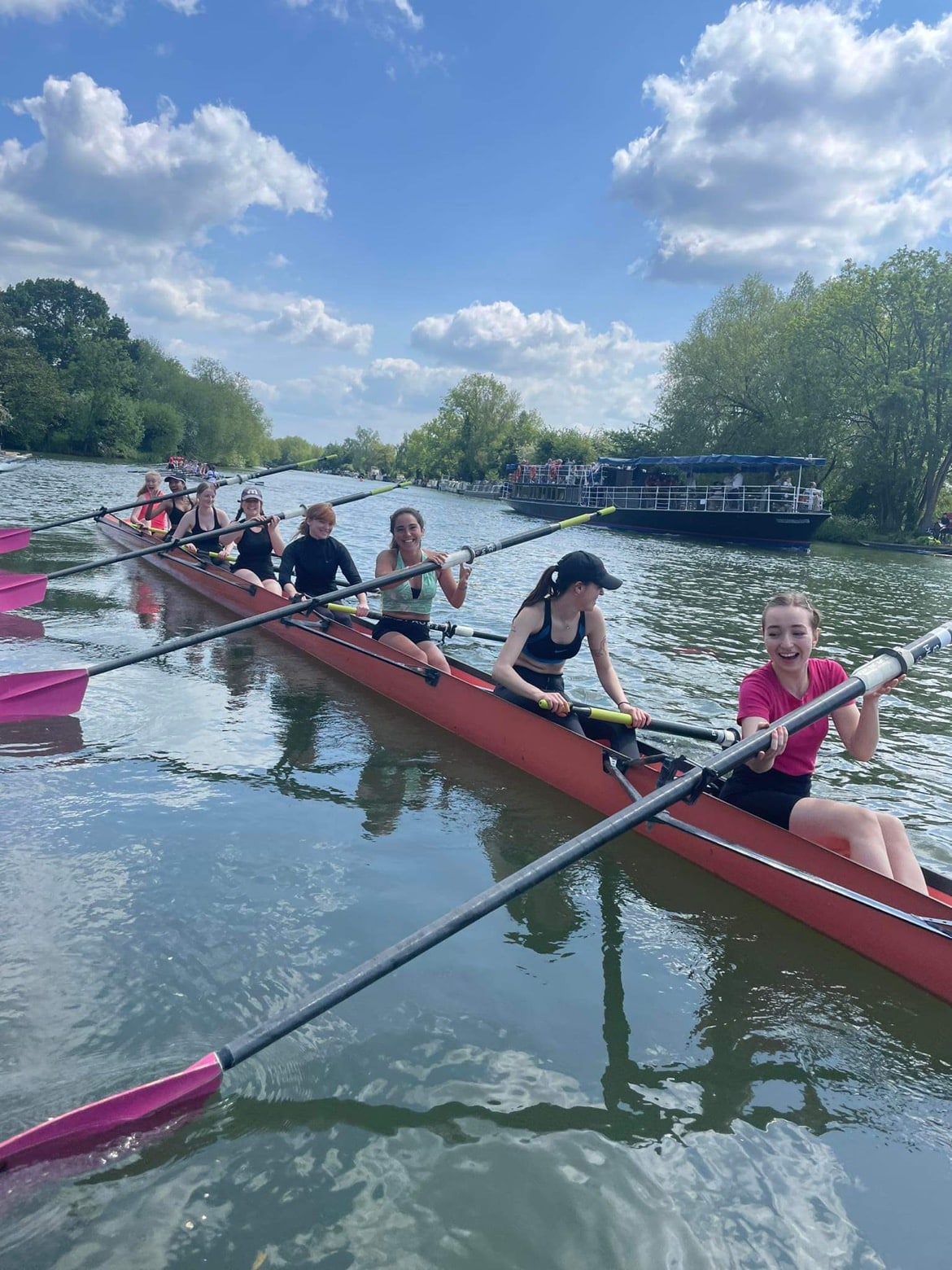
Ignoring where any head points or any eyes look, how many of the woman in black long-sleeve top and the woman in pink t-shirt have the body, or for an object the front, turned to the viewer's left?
0

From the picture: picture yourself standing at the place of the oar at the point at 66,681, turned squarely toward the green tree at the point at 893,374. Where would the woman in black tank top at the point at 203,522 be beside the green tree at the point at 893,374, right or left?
left

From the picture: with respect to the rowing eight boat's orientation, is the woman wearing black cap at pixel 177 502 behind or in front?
in front

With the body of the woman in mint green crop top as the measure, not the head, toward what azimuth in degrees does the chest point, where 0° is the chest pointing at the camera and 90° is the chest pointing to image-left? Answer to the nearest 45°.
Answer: approximately 315°

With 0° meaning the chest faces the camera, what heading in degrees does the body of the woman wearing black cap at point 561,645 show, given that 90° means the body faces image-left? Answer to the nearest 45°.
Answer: approximately 315°

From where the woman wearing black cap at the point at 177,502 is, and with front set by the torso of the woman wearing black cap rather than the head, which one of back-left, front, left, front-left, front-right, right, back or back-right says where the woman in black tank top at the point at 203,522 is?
front-right

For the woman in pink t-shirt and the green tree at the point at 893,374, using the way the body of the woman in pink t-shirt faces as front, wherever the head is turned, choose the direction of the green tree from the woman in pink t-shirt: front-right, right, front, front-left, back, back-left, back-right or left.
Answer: back-left

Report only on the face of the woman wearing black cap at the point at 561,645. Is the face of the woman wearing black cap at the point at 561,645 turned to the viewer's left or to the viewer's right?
to the viewer's right

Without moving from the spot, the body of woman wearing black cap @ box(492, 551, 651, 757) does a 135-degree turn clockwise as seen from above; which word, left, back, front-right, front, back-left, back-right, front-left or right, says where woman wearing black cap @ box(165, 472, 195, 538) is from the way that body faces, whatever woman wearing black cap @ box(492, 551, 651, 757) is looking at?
front-right

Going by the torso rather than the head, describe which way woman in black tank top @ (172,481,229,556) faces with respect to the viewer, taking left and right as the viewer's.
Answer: facing the viewer and to the right of the viewer

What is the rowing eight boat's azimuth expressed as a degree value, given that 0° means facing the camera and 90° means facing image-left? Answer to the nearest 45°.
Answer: approximately 135°
